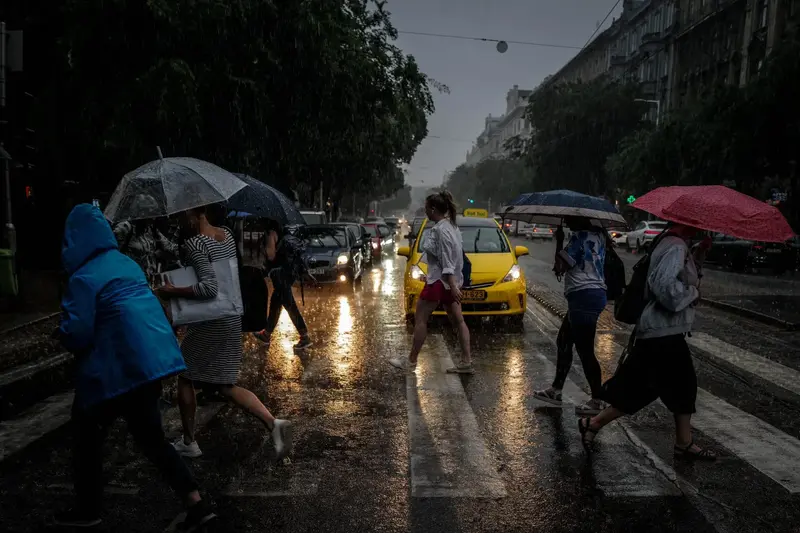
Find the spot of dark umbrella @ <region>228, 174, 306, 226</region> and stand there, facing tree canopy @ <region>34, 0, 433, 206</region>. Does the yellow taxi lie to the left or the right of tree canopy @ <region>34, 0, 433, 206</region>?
right

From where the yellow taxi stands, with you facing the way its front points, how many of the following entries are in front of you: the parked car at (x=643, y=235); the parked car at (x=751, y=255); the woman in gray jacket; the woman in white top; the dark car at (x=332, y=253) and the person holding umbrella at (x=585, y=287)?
3

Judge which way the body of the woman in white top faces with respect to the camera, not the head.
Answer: to the viewer's left

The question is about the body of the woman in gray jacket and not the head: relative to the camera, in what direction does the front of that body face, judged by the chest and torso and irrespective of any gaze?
to the viewer's right

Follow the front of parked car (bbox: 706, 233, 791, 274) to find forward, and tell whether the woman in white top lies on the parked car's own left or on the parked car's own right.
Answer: on the parked car's own left

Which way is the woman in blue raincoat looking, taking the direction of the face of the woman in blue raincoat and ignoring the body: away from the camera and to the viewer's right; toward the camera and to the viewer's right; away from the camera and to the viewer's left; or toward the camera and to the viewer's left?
away from the camera and to the viewer's left

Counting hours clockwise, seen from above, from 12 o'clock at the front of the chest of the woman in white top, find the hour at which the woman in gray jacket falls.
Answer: The woman in gray jacket is roughly at 8 o'clock from the woman in white top.

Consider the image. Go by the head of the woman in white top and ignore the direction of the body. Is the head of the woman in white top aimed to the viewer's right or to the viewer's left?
to the viewer's left

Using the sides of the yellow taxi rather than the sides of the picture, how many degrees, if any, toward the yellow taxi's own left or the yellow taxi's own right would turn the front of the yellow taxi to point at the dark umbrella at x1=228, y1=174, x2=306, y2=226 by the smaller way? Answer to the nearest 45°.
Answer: approximately 45° to the yellow taxi's own right
